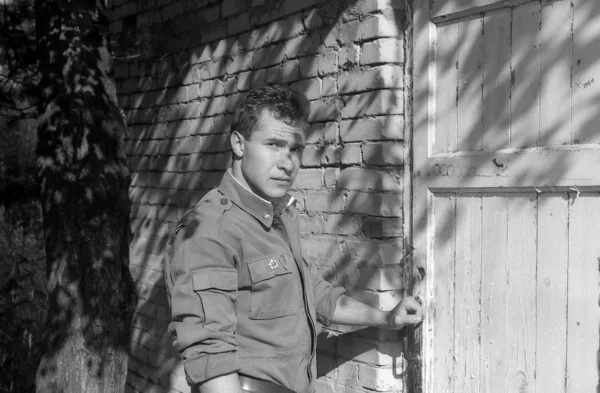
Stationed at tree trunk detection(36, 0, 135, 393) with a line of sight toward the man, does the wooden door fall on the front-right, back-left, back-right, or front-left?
front-left

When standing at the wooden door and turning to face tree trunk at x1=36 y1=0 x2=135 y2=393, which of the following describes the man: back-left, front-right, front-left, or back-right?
front-left

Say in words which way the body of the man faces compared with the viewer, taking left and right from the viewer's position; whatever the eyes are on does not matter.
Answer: facing the viewer and to the right of the viewer

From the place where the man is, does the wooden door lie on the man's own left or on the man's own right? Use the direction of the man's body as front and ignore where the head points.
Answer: on the man's own left

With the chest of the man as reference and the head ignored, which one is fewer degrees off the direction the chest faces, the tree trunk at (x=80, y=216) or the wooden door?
the wooden door

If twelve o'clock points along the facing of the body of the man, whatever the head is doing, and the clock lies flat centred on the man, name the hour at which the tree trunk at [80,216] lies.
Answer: The tree trunk is roughly at 6 o'clock from the man.

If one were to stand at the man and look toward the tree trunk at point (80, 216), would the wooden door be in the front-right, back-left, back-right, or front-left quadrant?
back-right
